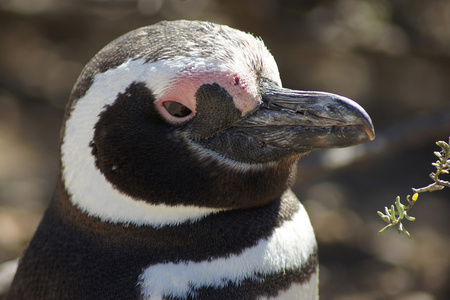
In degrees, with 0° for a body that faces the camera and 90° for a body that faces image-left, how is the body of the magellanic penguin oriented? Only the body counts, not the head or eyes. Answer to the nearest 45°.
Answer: approximately 270°
